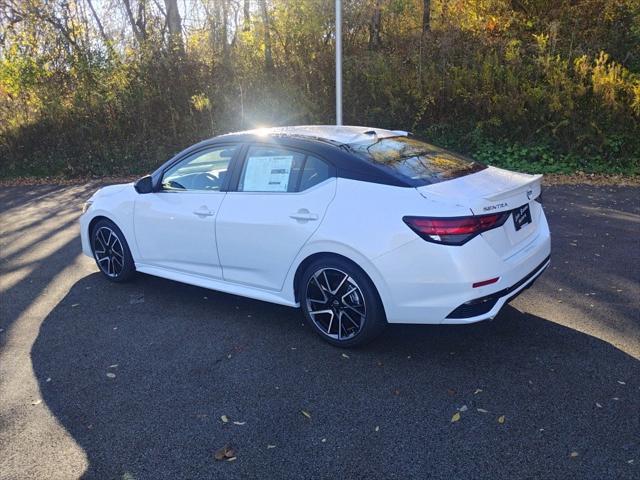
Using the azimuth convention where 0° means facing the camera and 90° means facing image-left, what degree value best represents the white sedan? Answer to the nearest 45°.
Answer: approximately 135°
